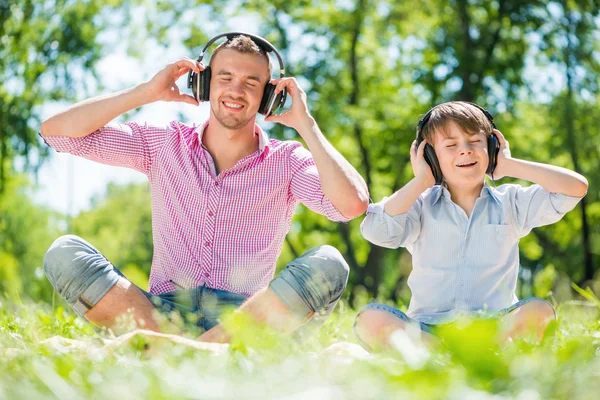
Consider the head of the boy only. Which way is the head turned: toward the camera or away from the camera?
toward the camera

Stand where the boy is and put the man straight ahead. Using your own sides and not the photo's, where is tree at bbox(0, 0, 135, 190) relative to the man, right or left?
right

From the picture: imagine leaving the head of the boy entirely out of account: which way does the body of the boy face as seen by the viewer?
toward the camera

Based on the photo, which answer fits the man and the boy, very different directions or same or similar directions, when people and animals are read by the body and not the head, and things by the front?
same or similar directions

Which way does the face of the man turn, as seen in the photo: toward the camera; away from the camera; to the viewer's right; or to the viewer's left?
toward the camera

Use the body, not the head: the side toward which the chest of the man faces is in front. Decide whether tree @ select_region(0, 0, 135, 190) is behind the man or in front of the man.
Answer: behind

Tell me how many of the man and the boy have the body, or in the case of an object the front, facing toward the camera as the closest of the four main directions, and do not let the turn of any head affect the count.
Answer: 2

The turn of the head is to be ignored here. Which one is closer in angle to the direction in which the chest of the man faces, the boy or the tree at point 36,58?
the boy

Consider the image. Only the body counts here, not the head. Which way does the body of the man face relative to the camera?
toward the camera

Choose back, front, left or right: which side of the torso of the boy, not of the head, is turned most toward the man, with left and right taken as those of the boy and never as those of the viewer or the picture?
right

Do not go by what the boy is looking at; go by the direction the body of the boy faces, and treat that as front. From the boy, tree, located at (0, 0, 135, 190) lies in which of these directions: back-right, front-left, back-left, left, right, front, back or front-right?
back-right

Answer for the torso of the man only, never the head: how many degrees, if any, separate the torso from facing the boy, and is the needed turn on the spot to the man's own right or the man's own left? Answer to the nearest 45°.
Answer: approximately 90° to the man's own left
